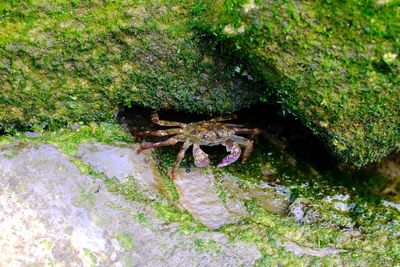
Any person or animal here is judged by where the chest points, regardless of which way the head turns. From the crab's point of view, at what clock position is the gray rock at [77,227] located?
The gray rock is roughly at 1 o'clock from the crab.

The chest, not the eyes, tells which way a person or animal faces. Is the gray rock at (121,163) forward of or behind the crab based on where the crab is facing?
forward

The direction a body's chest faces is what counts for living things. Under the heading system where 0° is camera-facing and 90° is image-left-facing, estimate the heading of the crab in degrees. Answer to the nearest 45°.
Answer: approximately 0°
